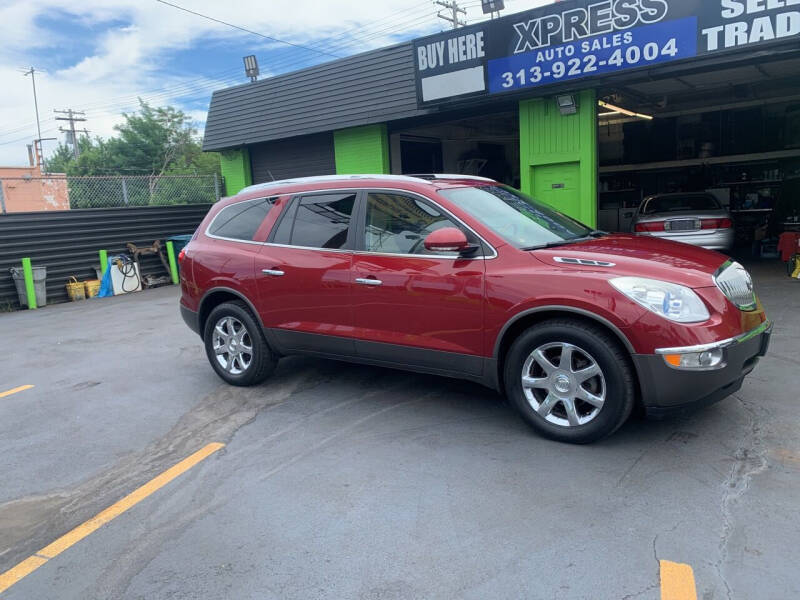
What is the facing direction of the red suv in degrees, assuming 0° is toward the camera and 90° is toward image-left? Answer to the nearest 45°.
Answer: approximately 315°

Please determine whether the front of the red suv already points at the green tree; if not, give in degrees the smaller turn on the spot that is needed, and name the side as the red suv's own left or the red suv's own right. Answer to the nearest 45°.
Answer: approximately 180°

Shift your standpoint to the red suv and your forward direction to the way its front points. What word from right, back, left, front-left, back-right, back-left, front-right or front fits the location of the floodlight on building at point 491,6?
back-left

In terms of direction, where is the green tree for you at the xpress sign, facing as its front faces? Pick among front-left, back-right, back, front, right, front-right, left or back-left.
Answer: right

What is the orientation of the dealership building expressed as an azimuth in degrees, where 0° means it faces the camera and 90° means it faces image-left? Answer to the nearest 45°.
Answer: approximately 45°

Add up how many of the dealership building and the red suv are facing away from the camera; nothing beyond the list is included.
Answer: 0

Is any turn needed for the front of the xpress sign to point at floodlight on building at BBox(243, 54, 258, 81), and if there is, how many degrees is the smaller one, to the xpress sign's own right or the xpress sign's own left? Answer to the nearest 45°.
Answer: approximately 90° to the xpress sign's own right

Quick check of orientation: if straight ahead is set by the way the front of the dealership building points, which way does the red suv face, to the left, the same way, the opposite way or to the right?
to the left

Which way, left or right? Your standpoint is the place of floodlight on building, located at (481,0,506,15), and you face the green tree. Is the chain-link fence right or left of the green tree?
left

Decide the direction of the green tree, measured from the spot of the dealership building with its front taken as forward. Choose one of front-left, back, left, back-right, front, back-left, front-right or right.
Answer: right

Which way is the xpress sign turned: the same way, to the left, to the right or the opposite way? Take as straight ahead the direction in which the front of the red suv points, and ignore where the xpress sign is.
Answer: to the right
